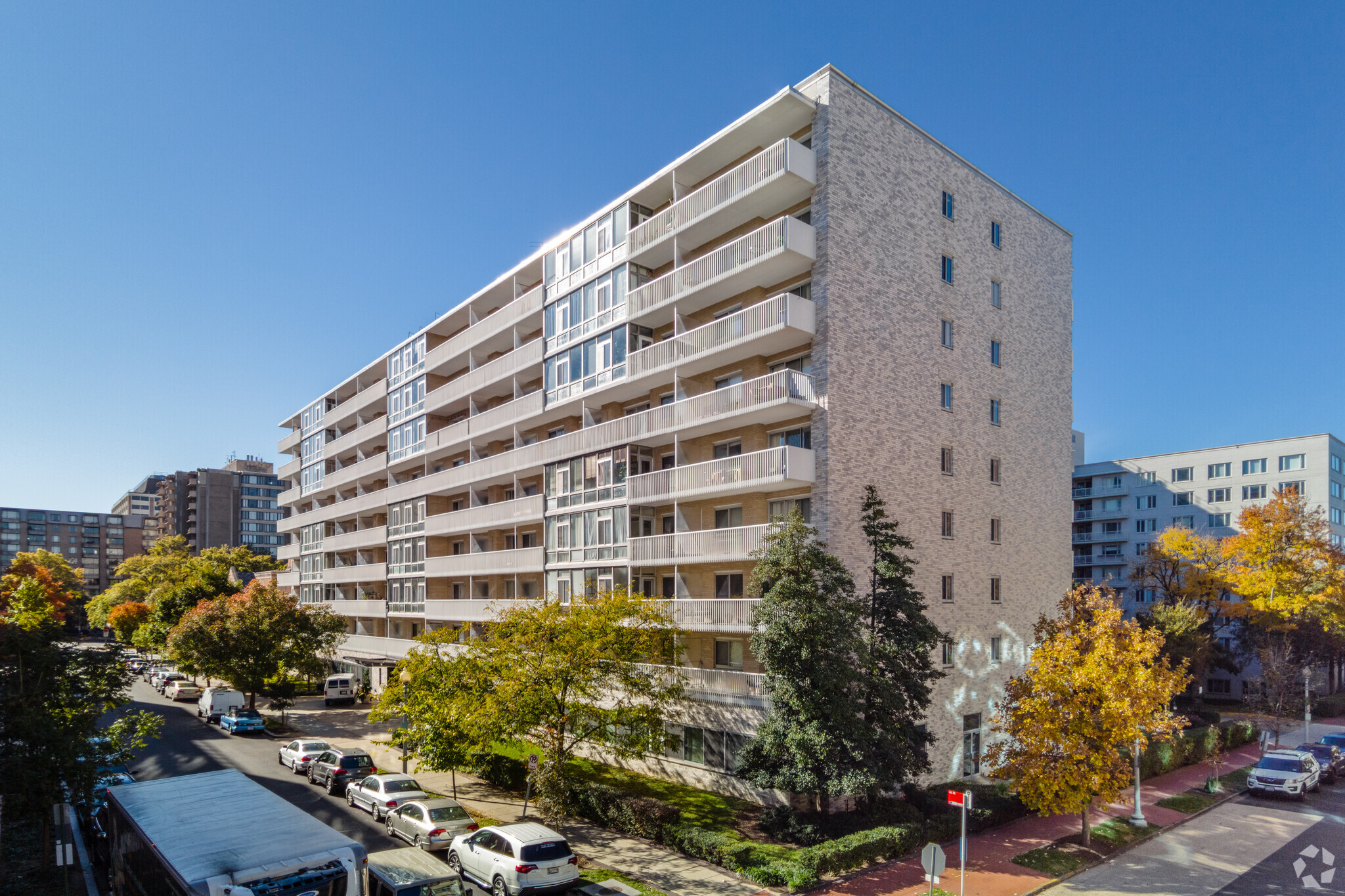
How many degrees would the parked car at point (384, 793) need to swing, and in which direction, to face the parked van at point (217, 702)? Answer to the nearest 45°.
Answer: approximately 45° to its right

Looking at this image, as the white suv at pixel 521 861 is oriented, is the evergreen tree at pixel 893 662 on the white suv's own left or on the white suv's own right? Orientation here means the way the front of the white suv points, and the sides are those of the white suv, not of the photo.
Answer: on the white suv's own right

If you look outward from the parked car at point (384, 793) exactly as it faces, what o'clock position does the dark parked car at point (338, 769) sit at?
The dark parked car is roughly at 1 o'clock from the parked car.

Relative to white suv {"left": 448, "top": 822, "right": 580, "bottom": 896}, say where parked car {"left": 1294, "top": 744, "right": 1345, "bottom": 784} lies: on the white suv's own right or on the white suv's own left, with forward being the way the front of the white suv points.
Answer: on the white suv's own right

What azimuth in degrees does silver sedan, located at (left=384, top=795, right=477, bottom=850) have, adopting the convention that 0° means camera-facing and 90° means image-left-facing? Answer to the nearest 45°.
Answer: approximately 135°

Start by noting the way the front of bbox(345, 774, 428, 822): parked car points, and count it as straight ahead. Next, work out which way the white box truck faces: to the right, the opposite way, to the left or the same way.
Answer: the opposite way

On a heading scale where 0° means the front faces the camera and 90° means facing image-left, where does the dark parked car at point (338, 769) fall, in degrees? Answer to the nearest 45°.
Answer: approximately 135°

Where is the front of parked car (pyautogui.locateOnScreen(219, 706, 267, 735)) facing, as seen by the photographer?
facing away from the viewer and to the left of the viewer
